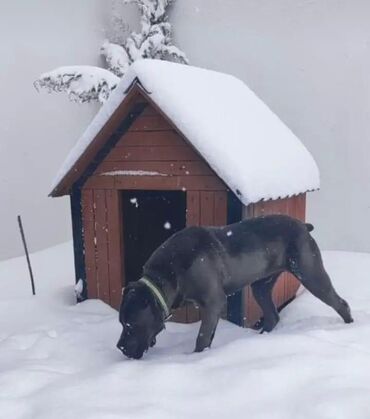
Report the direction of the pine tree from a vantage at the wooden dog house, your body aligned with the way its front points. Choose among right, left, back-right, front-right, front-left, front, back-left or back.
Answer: back-right

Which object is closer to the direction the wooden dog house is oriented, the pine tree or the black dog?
the black dog

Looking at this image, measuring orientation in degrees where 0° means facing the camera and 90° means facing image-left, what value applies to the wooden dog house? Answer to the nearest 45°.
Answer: approximately 45°

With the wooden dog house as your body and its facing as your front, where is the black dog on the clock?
The black dog is roughly at 10 o'clock from the wooden dog house.
